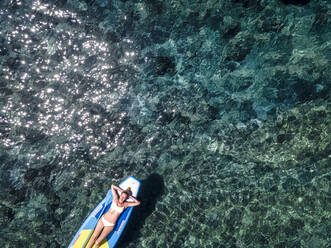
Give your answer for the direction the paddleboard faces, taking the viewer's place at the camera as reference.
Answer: facing away from the viewer and to the right of the viewer
